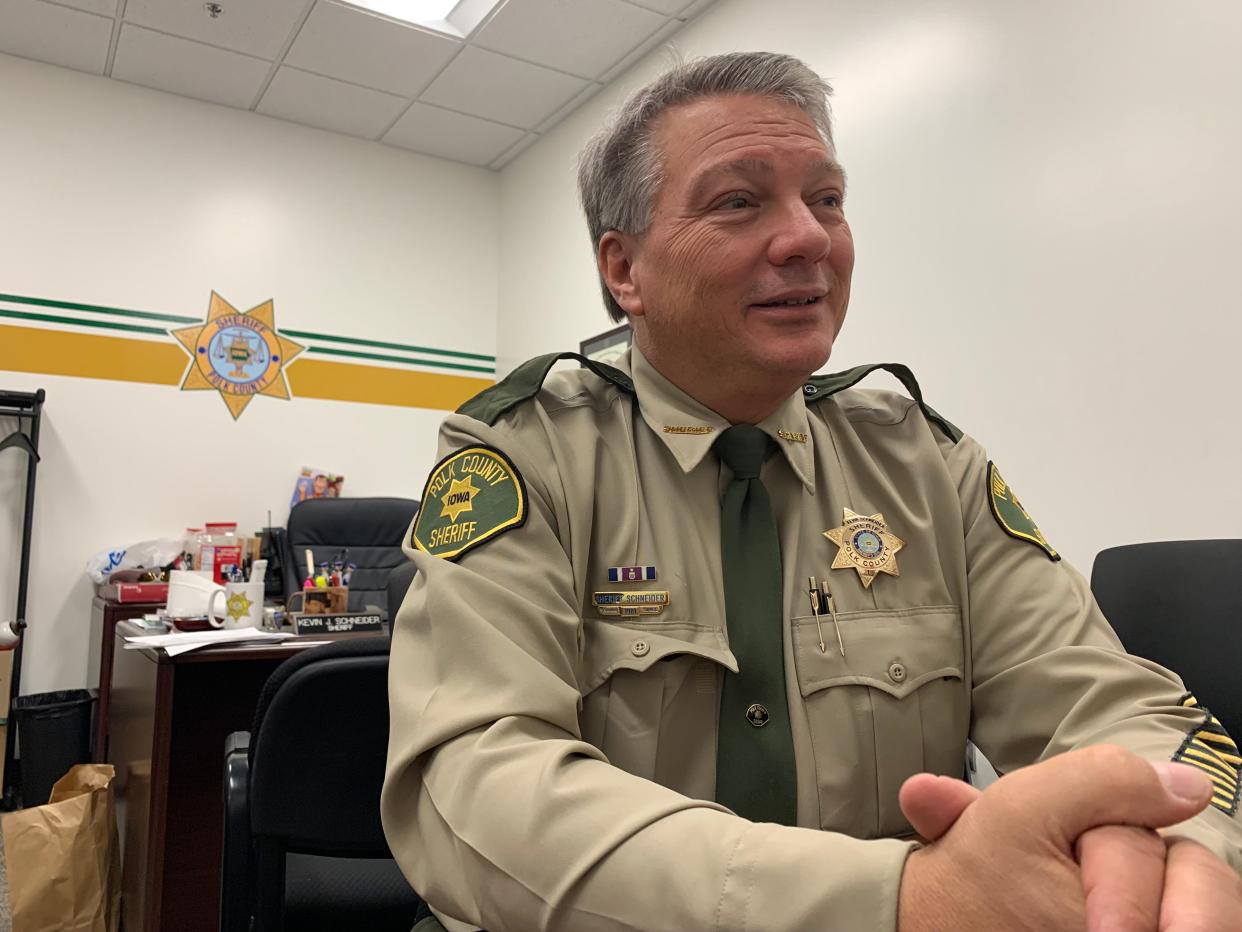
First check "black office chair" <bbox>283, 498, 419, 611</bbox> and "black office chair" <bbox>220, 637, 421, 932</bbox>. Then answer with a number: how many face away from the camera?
1

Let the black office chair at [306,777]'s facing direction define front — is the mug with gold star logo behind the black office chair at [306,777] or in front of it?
in front

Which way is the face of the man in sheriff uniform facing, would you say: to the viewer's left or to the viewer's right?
to the viewer's right

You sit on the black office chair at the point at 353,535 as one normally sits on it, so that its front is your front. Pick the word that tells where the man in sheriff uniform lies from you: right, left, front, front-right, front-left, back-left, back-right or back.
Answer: front

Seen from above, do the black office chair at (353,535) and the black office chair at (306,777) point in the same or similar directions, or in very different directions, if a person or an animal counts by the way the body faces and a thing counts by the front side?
very different directions

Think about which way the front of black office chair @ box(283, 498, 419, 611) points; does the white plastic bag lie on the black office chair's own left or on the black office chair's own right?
on the black office chair's own right

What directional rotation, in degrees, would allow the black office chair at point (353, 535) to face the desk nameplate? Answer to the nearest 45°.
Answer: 0° — it already faces it

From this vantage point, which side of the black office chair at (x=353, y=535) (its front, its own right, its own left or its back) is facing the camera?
front

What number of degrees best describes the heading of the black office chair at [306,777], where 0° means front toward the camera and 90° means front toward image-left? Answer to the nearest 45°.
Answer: approximately 180°

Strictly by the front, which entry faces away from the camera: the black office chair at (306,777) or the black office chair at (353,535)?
the black office chair at (306,777)

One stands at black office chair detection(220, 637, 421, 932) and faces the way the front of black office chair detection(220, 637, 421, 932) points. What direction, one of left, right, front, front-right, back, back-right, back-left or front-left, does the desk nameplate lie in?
front

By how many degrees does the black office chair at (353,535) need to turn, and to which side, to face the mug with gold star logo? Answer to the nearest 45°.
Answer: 0° — it already faces it

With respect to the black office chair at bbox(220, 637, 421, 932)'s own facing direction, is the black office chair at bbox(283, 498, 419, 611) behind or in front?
in front

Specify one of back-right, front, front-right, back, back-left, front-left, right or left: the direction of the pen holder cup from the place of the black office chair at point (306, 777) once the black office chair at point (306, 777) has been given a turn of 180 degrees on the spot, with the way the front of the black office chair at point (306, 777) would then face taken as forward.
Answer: back

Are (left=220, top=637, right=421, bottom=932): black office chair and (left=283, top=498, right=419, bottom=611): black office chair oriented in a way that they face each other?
yes

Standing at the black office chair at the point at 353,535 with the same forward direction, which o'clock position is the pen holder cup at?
The pen holder cup is roughly at 12 o'clock from the black office chair.

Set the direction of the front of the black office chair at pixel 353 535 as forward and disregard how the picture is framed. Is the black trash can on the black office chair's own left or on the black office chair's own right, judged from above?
on the black office chair's own right

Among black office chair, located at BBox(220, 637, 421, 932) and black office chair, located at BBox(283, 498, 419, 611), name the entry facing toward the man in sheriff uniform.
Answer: black office chair, located at BBox(283, 498, 419, 611)
